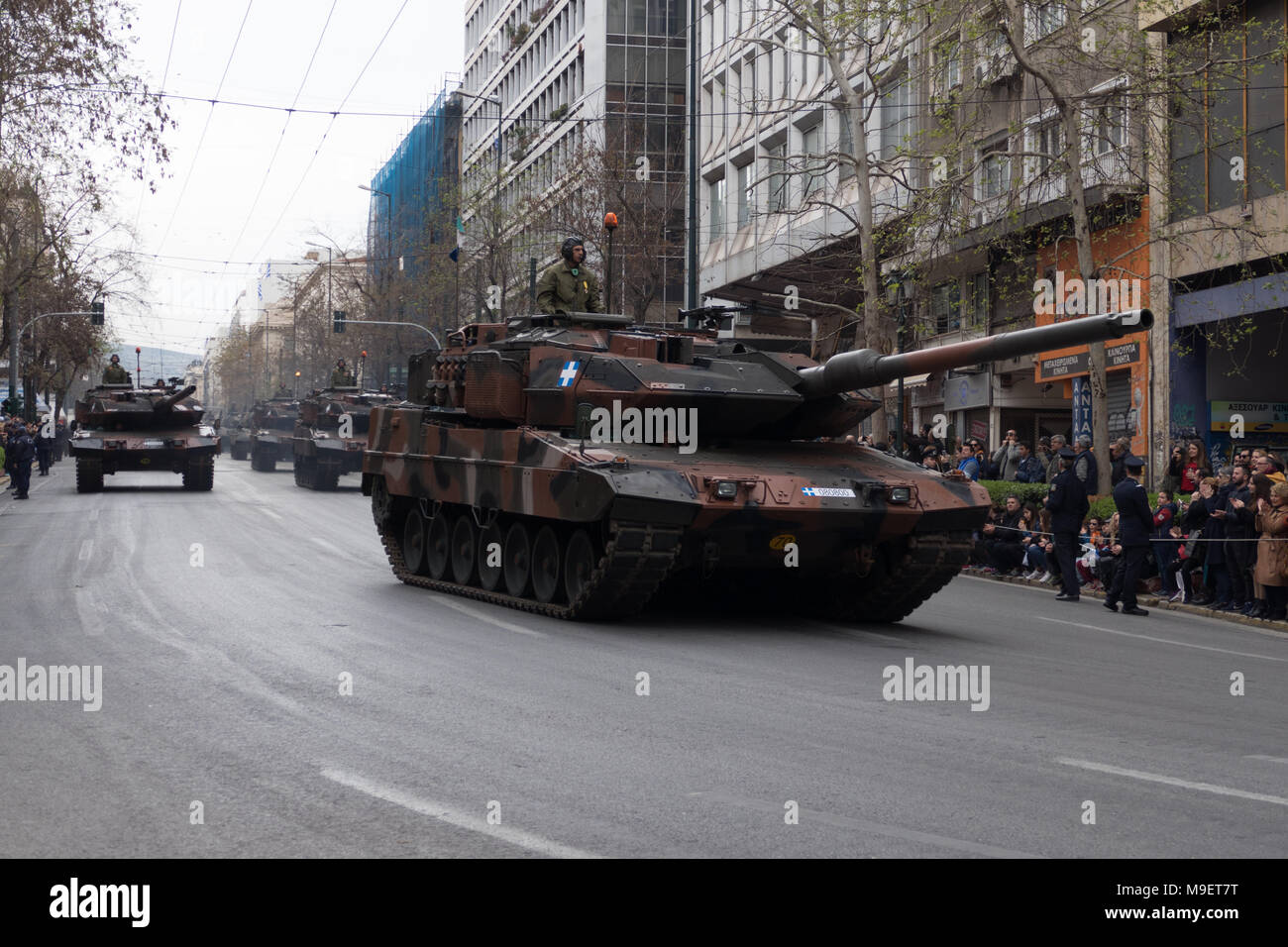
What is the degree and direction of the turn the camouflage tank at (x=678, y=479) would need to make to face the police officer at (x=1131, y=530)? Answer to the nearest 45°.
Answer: approximately 90° to its left

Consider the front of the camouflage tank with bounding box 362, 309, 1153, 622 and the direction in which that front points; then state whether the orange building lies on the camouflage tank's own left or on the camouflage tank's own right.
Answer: on the camouflage tank's own left

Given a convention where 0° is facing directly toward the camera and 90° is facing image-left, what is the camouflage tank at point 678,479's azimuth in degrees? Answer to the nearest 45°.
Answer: approximately 315°

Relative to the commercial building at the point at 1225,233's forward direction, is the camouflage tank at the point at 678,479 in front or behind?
in front

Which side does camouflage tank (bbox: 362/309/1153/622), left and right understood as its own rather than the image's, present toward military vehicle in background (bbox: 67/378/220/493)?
back

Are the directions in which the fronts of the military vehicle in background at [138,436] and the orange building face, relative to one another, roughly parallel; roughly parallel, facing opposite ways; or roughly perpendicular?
roughly perpendicular

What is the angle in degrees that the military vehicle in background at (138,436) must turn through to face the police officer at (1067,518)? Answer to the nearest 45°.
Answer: approximately 45° to its left

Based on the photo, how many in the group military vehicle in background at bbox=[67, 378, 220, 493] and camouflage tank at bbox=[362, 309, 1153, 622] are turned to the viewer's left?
0

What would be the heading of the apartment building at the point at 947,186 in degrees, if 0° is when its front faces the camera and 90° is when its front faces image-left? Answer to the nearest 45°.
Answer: approximately 45°

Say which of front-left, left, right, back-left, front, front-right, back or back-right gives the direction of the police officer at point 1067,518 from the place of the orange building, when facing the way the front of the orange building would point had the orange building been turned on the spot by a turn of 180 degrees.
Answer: back-right

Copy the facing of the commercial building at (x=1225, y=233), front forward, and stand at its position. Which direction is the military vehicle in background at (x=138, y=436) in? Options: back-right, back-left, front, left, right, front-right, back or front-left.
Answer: front-right

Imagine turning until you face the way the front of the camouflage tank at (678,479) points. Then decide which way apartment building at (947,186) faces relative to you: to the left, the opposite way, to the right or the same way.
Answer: to the right

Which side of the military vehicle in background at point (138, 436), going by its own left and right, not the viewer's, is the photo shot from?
front

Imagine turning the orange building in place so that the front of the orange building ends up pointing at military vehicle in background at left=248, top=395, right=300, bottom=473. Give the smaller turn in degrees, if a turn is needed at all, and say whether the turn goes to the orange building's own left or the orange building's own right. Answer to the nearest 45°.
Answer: approximately 90° to the orange building's own right
